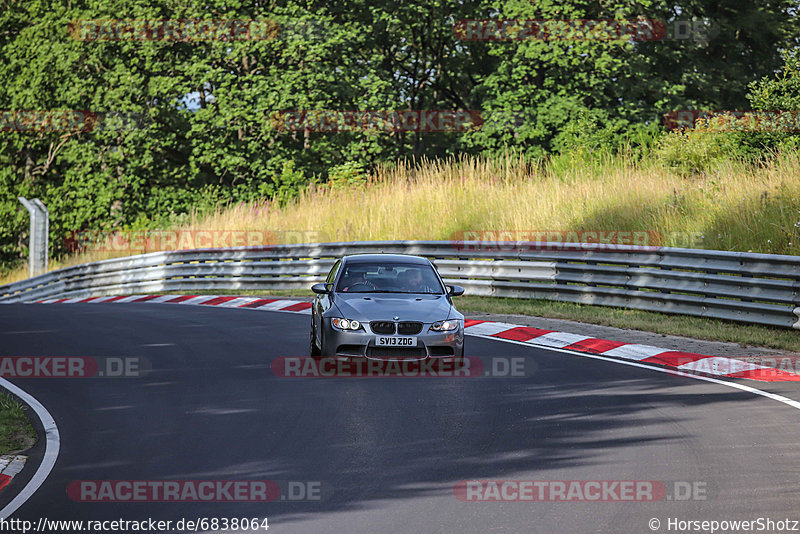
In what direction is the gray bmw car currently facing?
toward the camera

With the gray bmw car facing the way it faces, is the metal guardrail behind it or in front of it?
behind

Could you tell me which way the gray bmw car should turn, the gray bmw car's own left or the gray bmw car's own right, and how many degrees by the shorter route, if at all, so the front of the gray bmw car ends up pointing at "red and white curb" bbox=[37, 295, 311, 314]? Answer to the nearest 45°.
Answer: approximately 180°
